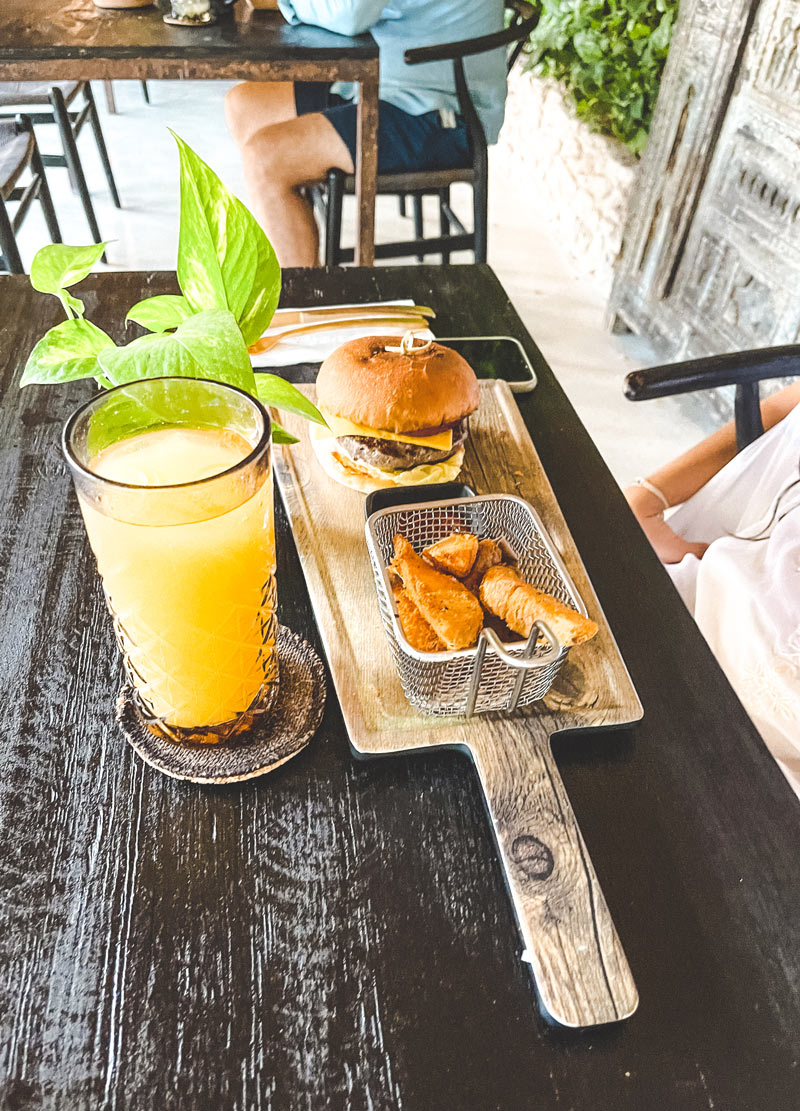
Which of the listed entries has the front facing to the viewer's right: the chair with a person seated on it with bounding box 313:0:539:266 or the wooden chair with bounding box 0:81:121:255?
the wooden chair

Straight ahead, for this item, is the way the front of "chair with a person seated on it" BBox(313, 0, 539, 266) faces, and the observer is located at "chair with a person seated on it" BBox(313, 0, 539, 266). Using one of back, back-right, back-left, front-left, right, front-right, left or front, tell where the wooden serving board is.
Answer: left

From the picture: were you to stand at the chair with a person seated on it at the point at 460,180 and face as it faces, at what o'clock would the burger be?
The burger is roughly at 9 o'clock from the chair with a person seated on it.

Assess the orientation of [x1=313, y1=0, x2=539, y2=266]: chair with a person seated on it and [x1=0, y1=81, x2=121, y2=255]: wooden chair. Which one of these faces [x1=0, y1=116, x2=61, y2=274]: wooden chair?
the chair with a person seated on it

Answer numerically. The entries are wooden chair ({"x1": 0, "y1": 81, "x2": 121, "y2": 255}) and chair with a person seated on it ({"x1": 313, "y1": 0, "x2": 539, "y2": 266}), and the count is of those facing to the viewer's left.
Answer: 1

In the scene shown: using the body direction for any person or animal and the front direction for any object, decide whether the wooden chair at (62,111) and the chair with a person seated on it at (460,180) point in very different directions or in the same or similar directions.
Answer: very different directions

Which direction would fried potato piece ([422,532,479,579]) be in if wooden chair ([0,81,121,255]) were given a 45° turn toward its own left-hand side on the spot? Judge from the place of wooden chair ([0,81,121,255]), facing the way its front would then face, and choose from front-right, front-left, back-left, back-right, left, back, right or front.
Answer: back-right

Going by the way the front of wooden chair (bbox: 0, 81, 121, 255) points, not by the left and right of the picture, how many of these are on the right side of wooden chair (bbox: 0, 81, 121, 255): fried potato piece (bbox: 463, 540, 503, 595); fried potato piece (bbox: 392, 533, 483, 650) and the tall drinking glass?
3

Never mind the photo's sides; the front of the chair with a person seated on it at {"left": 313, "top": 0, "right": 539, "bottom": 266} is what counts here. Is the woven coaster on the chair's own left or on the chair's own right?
on the chair's own left

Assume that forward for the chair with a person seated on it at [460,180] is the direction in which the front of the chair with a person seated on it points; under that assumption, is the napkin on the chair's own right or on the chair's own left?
on the chair's own left

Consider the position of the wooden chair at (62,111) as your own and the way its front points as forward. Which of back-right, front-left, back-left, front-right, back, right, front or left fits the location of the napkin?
right

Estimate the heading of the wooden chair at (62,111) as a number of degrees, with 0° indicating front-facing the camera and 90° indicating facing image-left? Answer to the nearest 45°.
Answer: approximately 270°

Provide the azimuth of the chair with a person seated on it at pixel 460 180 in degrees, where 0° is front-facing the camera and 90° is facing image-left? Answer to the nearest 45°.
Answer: approximately 90°

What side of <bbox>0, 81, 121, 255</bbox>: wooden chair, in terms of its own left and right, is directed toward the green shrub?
front

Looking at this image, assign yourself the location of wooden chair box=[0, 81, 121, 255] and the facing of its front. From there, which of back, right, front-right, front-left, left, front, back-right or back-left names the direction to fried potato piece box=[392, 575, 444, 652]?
right
